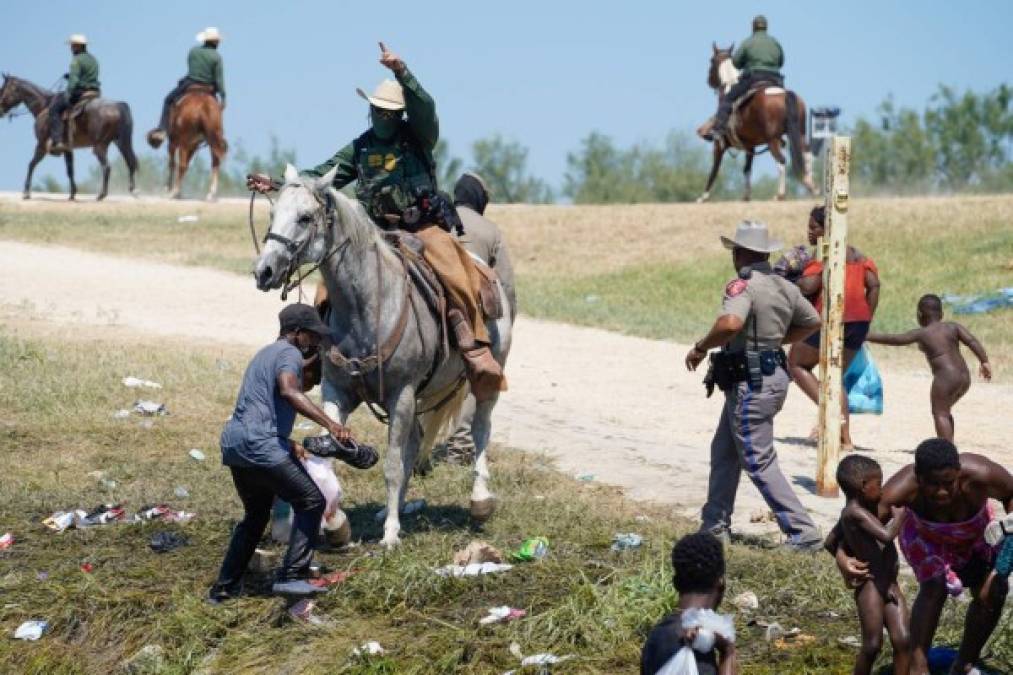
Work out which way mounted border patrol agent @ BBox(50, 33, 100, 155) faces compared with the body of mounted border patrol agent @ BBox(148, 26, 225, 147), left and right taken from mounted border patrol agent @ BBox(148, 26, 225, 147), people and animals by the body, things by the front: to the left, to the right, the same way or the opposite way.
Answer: to the left

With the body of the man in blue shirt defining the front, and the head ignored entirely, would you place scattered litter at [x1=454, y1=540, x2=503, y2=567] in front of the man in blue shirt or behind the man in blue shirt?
in front

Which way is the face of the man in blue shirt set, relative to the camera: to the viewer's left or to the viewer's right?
to the viewer's right

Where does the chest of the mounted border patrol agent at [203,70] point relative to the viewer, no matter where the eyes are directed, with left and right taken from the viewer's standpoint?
facing away from the viewer

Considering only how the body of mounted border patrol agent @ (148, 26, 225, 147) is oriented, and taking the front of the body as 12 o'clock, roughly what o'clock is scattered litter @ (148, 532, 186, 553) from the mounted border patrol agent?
The scattered litter is roughly at 6 o'clock from the mounted border patrol agent.

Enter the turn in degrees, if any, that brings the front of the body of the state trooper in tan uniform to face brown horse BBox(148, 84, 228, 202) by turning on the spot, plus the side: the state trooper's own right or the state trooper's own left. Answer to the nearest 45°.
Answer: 0° — they already face it

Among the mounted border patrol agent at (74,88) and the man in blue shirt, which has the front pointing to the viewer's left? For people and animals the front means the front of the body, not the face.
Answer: the mounted border patrol agent

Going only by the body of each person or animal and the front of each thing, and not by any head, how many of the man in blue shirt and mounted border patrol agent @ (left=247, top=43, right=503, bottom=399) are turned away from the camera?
0

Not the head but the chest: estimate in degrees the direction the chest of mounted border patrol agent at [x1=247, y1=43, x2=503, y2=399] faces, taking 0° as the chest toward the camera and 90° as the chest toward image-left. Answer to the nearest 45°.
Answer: approximately 45°

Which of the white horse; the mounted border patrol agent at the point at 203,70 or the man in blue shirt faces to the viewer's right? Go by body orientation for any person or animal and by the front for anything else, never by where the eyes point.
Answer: the man in blue shirt

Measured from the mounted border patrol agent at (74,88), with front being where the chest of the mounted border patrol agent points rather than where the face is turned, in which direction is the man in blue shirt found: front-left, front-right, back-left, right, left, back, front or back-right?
left

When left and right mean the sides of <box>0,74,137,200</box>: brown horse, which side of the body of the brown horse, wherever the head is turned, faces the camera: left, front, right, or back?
left
